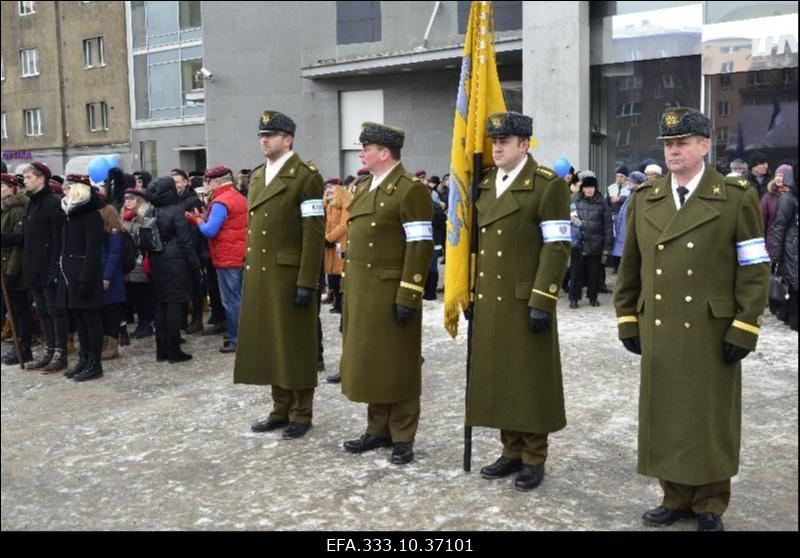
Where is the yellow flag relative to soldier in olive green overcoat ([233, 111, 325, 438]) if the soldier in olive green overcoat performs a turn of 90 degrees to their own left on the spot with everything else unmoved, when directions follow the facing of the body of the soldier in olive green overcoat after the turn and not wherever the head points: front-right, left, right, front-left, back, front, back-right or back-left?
front

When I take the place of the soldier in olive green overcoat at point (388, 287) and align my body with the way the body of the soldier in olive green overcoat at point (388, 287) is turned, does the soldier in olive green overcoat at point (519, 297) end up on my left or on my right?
on my left

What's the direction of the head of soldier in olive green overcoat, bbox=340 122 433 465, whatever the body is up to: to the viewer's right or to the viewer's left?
to the viewer's left

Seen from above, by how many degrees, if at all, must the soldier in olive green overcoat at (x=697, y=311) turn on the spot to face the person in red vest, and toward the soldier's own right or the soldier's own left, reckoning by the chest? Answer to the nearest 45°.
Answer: approximately 90° to the soldier's own right

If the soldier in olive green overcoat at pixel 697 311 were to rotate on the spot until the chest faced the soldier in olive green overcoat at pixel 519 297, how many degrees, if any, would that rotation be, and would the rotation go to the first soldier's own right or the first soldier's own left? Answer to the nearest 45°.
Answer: approximately 90° to the first soldier's own right

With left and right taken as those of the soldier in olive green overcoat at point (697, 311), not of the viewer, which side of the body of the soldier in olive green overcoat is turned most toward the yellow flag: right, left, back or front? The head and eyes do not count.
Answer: right

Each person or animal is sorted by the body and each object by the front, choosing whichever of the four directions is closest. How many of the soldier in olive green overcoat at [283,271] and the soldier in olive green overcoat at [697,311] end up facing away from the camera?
0

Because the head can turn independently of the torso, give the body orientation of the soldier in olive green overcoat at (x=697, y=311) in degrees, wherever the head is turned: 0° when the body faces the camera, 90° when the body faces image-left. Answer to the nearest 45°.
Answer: approximately 45°

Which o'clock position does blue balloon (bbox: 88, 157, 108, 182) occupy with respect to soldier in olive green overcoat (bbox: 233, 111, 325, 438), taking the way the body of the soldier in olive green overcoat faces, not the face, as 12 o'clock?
The blue balloon is roughly at 4 o'clock from the soldier in olive green overcoat.

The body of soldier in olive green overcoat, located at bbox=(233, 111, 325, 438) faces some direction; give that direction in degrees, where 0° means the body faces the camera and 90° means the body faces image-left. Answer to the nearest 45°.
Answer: approximately 45°

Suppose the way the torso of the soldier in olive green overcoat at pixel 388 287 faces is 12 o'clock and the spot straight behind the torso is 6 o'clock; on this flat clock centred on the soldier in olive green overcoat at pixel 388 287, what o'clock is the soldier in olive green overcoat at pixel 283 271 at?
the soldier in olive green overcoat at pixel 283 271 is roughly at 3 o'clock from the soldier in olive green overcoat at pixel 388 287.

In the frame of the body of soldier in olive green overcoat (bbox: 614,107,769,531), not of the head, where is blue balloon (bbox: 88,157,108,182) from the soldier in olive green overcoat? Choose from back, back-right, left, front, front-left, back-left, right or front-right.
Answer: right
